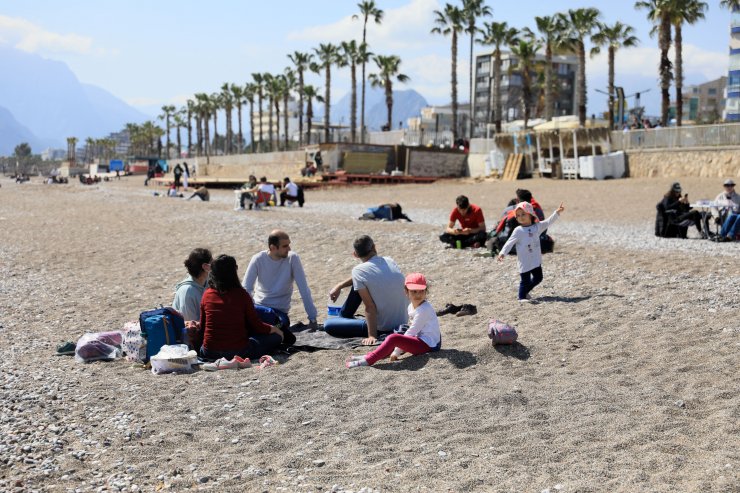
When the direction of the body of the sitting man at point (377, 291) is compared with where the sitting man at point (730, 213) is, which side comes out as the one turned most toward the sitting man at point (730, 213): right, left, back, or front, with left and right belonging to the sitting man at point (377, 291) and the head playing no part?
right

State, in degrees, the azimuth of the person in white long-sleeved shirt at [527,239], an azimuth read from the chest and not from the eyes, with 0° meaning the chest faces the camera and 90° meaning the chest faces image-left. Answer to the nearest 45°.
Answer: approximately 0°

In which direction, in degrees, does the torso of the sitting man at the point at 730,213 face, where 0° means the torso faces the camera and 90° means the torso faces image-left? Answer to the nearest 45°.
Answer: approximately 45°

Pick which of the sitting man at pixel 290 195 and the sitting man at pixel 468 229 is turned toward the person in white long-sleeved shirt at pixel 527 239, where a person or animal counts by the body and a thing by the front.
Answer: the sitting man at pixel 468 229

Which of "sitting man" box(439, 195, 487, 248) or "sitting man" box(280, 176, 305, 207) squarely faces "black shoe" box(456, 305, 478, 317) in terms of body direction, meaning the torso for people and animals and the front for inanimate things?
"sitting man" box(439, 195, 487, 248)

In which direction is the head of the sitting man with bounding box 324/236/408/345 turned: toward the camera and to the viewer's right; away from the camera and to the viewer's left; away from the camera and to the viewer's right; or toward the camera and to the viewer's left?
away from the camera and to the viewer's left

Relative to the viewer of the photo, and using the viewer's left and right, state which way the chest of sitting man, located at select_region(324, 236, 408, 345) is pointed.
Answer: facing away from the viewer and to the left of the viewer

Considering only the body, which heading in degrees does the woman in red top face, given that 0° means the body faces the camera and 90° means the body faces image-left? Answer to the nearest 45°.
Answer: approximately 225°

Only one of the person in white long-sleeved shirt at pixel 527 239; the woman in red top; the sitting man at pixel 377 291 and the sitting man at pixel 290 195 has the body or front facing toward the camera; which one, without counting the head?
the person in white long-sleeved shirt
